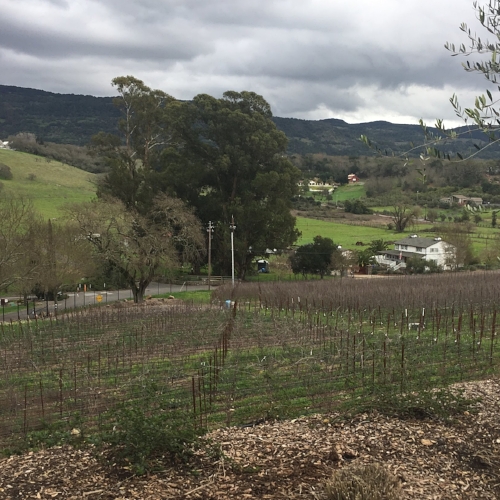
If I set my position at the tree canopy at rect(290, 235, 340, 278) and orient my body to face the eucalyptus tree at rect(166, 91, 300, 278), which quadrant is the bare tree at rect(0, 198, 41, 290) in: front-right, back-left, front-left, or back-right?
front-left

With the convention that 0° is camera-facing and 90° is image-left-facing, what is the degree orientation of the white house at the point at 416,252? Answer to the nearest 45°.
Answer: approximately 45°

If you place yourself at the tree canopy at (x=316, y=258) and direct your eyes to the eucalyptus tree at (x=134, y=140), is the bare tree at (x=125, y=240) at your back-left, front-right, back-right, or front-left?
front-left

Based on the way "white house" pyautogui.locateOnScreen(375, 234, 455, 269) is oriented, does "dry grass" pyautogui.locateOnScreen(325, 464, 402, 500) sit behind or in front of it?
in front

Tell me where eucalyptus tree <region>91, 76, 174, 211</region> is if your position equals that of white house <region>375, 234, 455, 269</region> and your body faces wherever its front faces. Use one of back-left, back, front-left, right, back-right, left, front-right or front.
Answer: front

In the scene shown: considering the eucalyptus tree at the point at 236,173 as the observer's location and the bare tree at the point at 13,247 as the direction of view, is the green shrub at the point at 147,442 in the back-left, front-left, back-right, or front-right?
front-left

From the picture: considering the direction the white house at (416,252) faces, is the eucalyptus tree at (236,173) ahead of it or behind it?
ahead

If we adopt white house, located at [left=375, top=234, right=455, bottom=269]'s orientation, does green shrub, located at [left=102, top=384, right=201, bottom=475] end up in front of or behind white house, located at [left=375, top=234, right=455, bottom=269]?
in front

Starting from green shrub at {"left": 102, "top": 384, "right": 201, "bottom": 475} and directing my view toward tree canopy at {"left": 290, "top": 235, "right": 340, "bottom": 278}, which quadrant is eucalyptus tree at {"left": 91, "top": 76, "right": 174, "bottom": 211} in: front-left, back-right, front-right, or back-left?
front-left
